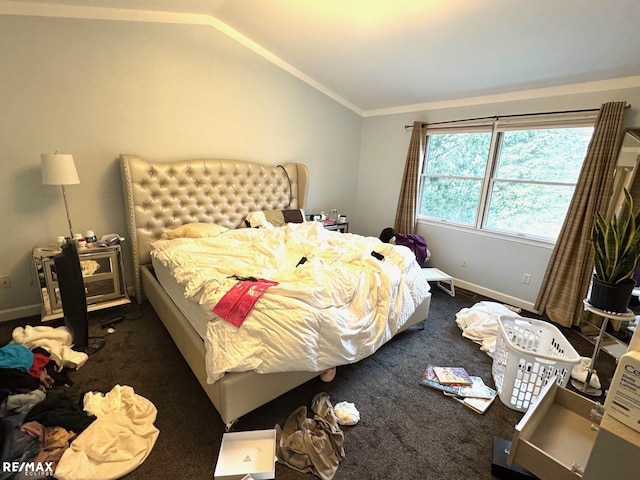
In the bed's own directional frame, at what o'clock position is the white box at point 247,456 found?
The white box is roughly at 1 o'clock from the bed.

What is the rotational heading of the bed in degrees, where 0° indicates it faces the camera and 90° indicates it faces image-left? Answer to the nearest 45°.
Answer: approximately 315°

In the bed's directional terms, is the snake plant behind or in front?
in front

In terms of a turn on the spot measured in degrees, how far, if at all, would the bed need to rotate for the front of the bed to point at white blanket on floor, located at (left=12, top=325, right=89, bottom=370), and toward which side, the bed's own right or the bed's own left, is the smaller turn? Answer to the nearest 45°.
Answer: approximately 90° to the bed's own right

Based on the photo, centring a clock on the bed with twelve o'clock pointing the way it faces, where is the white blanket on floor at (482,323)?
The white blanket on floor is roughly at 11 o'clock from the bed.

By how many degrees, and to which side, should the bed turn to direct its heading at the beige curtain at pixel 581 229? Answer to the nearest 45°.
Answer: approximately 45° to its left

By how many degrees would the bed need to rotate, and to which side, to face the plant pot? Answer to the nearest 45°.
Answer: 0° — it already faces it

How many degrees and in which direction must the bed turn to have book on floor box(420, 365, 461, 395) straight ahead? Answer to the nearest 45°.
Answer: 0° — it already faces it

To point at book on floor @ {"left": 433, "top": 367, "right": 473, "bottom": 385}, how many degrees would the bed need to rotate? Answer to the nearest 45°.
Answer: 0° — it already faces it

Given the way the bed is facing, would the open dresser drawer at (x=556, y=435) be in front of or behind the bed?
in front
